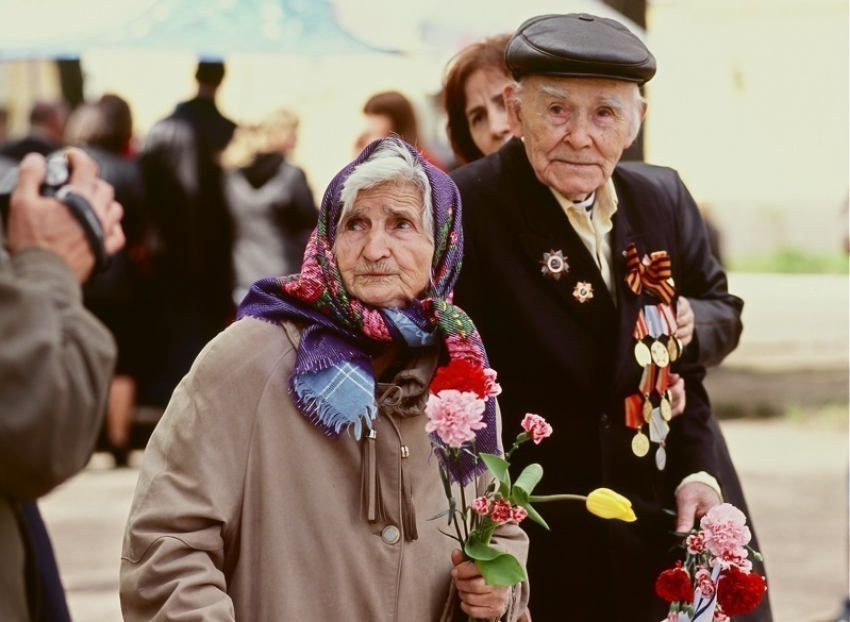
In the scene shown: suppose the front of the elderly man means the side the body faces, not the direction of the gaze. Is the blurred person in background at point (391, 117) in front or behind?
behind

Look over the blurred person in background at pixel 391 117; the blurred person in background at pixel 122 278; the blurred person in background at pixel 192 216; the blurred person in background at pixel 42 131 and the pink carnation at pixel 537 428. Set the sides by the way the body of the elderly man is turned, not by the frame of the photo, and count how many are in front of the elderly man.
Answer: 1

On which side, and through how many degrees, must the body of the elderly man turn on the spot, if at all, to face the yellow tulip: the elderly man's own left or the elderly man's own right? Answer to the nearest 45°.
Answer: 0° — they already face it

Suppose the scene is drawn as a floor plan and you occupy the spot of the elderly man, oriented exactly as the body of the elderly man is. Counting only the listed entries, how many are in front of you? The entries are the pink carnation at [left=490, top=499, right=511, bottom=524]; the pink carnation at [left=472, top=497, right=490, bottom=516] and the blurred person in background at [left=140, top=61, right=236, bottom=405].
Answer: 2

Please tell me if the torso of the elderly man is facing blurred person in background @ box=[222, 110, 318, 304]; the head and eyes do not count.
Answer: no

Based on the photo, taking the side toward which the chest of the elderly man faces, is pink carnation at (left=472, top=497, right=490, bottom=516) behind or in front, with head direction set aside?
in front

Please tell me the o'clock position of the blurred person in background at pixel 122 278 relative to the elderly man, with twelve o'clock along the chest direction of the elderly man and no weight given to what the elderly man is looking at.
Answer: The blurred person in background is roughly at 5 o'clock from the elderly man.

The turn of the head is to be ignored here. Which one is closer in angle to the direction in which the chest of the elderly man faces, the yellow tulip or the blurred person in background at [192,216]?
the yellow tulip

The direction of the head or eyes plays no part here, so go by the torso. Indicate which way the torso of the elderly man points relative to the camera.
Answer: toward the camera

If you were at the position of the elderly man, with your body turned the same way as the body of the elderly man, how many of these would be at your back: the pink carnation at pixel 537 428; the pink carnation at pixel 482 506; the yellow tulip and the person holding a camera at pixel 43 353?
0

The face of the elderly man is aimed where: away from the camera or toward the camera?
toward the camera

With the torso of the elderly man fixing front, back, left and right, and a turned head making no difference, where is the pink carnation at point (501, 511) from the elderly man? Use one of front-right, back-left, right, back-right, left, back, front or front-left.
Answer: front

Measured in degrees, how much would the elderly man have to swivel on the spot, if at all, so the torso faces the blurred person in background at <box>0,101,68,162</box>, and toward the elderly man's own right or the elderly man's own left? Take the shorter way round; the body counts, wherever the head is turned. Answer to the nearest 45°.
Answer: approximately 135° to the elderly man's own right

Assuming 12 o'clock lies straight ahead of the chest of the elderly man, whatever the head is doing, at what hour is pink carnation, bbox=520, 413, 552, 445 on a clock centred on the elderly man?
The pink carnation is roughly at 12 o'clock from the elderly man.

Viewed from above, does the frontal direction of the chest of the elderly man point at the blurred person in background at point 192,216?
no
